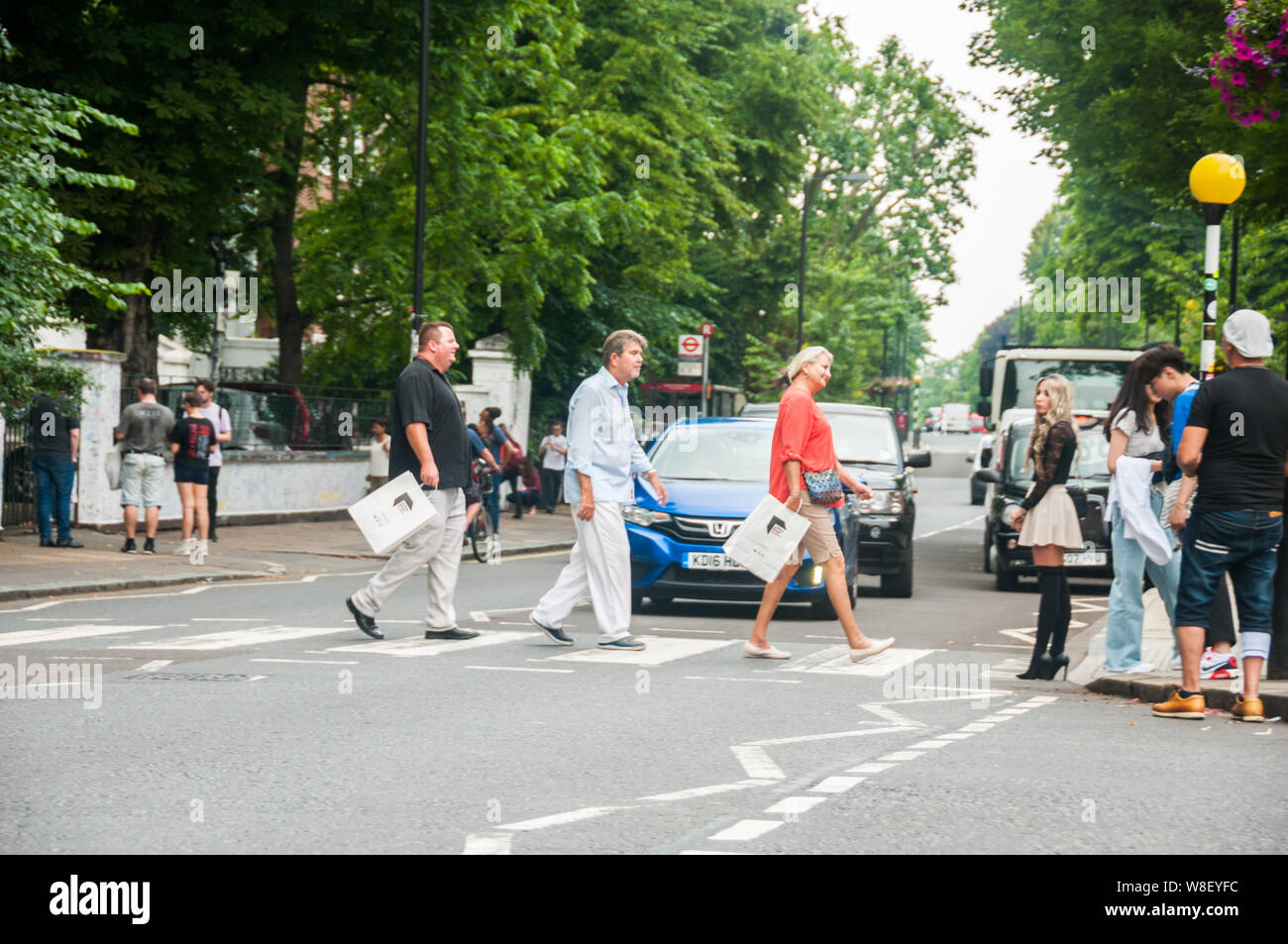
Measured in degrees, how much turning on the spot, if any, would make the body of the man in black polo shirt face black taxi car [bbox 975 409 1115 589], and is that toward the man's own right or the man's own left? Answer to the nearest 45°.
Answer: approximately 45° to the man's own left

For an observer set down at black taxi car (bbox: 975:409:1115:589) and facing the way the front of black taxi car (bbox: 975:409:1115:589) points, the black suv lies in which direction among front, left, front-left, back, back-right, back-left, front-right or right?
front-right

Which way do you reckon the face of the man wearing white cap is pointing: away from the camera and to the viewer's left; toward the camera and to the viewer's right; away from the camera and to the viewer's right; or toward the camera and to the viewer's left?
away from the camera and to the viewer's left

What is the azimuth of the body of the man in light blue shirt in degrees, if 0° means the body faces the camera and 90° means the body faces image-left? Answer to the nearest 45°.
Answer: approximately 270°

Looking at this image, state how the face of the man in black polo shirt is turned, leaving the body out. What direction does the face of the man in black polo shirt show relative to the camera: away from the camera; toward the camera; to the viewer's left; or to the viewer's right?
to the viewer's right

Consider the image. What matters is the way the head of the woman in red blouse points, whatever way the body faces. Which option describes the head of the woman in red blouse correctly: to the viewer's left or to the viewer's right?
to the viewer's right

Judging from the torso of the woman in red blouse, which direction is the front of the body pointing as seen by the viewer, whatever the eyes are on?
to the viewer's right

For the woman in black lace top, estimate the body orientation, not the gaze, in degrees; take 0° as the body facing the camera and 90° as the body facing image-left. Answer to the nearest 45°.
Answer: approximately 90°

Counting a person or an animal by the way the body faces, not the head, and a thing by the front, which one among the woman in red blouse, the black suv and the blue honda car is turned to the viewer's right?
the woman in red blouse
